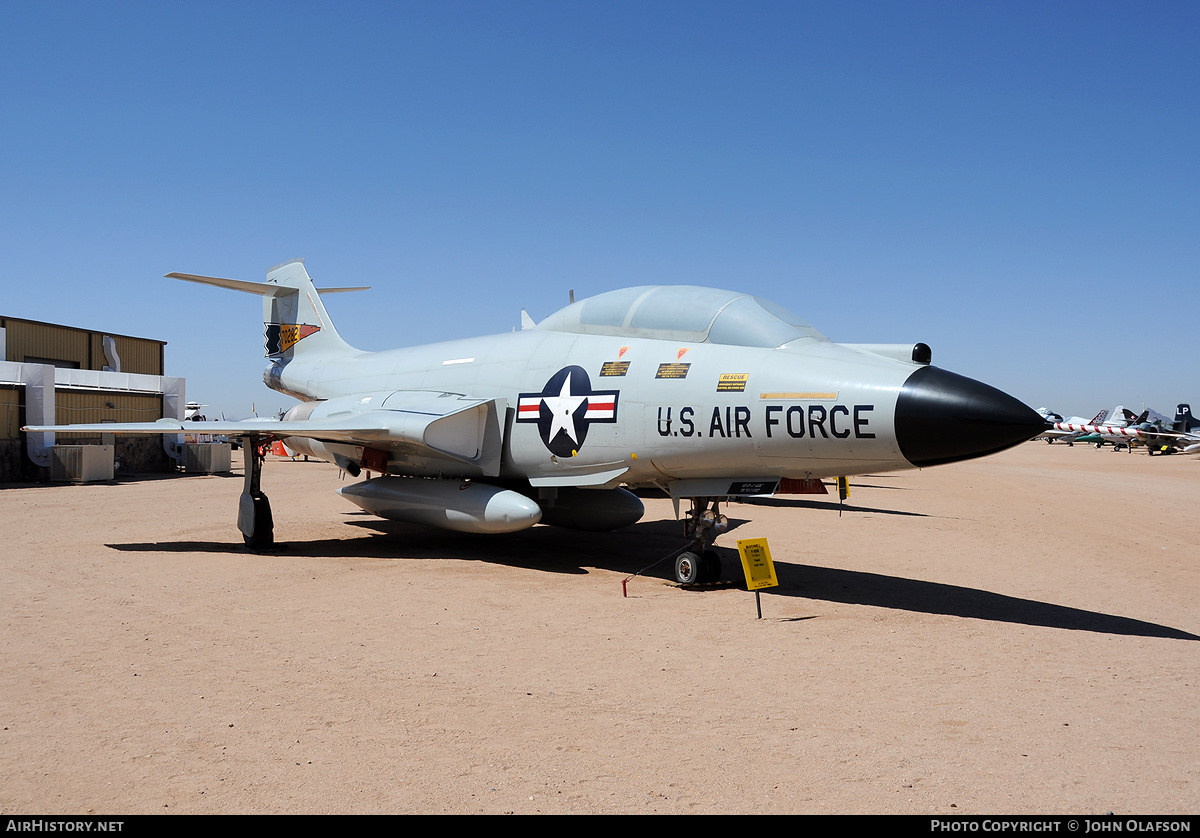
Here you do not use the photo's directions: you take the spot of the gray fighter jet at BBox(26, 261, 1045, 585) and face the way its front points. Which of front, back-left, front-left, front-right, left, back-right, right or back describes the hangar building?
back

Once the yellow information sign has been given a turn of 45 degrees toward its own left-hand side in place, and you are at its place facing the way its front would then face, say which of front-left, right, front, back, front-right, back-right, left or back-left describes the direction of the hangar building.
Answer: back

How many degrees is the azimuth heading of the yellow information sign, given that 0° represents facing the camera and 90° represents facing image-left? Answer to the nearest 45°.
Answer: approximately 0°

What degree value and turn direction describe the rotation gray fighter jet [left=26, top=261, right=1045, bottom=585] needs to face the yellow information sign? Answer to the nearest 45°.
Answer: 0° — it already faces it

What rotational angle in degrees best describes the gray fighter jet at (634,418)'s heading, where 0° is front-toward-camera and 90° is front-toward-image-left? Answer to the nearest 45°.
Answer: approximately 315°
